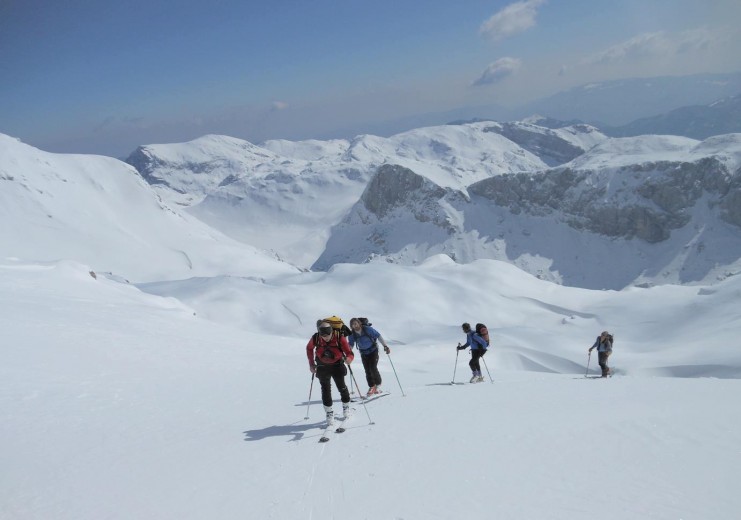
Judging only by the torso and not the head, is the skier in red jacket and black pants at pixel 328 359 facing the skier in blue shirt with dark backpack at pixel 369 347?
no

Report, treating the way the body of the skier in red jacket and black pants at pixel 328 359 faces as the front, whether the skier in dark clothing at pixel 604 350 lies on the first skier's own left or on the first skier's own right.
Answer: on the first skier's own left

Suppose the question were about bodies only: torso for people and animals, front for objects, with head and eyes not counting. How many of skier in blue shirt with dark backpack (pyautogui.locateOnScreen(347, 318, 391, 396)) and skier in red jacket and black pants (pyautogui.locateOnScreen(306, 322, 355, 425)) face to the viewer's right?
0

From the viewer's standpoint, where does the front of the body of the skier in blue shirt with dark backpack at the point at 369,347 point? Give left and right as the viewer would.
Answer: facing the viewer and to the left of the viewer

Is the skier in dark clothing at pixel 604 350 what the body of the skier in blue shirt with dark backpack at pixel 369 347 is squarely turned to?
no

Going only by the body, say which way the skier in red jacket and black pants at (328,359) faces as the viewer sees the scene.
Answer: toward the camera

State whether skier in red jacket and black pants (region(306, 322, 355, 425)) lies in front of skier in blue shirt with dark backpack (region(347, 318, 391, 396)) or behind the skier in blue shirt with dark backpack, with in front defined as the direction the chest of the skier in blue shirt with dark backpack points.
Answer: in front
